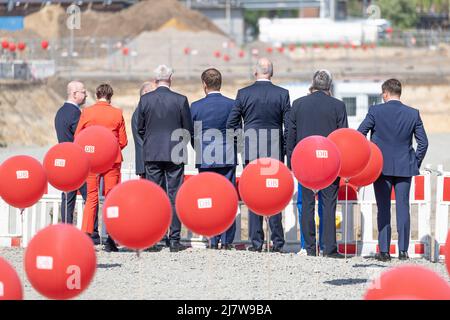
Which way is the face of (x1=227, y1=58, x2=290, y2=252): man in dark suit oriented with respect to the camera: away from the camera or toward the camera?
away from the camera

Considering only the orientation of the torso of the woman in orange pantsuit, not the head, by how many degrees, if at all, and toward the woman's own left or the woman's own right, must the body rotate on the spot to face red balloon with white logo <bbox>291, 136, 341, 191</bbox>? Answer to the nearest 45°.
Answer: approximately 135° to the woman's own right

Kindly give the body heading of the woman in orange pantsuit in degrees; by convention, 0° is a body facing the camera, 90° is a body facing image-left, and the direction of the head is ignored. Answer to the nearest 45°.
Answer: approximately 180°

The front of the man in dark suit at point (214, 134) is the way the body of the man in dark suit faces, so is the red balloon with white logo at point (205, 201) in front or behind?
behind

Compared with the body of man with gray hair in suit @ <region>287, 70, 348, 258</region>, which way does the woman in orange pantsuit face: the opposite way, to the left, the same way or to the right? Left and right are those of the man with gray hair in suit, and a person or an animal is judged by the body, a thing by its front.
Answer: the same way

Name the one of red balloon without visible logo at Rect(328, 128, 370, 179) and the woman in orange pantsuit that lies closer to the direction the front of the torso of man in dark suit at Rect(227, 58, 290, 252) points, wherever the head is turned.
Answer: the woman in orange pantsuit

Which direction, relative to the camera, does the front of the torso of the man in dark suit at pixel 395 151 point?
away from the camera

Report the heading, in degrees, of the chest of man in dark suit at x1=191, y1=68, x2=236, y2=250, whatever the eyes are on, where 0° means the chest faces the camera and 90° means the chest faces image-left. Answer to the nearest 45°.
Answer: approximately 180°

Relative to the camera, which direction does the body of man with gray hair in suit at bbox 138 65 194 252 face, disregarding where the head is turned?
away from the camera

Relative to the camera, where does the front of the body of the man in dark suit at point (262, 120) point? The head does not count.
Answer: away from the camera

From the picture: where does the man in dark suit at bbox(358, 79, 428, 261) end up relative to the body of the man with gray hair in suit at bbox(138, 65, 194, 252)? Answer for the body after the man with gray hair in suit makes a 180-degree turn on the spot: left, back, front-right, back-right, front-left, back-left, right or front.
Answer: left

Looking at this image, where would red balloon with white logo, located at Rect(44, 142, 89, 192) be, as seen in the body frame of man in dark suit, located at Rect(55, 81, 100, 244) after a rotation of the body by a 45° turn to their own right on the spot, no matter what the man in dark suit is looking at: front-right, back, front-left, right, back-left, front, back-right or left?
right

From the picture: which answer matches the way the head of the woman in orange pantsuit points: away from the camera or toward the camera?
away from the camera

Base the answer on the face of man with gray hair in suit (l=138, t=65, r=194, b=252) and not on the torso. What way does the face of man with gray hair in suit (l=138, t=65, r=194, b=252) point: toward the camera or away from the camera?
away from the camera

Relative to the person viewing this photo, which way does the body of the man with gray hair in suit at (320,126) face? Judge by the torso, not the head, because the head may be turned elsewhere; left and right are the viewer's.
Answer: facing away from the viewer

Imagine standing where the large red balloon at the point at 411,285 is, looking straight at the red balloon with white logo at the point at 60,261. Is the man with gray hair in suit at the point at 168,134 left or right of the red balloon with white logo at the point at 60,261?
right

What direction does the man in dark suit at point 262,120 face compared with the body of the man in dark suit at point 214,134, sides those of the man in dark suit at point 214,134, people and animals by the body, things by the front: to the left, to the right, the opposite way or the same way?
the same way

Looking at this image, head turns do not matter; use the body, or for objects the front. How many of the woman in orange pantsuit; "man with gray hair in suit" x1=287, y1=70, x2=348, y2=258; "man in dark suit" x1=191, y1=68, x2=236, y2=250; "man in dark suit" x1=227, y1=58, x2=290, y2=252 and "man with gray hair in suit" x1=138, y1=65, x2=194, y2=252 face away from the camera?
5

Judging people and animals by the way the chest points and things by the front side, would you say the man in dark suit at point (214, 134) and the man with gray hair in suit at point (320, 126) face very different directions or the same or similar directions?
same or similar directions

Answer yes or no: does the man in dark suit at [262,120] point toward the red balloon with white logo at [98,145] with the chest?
no

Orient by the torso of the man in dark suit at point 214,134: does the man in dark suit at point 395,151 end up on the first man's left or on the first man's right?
on the first man's right

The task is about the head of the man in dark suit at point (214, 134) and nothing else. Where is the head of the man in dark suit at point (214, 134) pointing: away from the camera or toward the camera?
away from the camera
